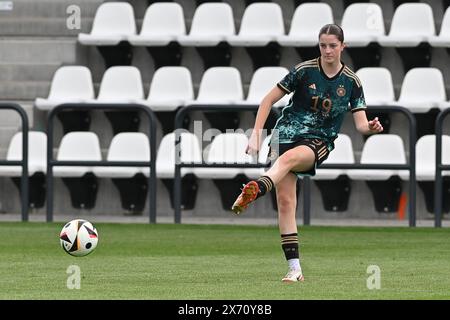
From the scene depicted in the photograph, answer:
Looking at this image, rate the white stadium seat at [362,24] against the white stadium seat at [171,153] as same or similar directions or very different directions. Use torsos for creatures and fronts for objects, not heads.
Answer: same or similar directions

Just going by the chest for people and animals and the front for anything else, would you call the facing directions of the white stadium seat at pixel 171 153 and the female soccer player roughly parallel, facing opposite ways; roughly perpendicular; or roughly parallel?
roughly parallel

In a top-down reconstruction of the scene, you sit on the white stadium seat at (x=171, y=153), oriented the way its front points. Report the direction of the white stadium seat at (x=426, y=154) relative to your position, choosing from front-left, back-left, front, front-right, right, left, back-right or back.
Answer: left

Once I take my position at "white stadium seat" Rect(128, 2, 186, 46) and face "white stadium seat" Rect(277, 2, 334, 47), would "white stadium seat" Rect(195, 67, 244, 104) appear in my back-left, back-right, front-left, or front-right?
front-right

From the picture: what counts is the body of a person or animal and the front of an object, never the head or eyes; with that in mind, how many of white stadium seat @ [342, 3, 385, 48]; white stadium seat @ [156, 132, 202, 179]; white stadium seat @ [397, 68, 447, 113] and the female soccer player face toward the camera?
4

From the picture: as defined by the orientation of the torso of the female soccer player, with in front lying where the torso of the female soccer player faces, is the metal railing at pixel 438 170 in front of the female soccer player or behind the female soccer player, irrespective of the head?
behind

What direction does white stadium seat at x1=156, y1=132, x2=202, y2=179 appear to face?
toward the camera

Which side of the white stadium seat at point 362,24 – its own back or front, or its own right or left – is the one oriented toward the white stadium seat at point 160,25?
right

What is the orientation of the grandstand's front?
toward the camera

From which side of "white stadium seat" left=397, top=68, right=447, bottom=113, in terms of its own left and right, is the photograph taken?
front
